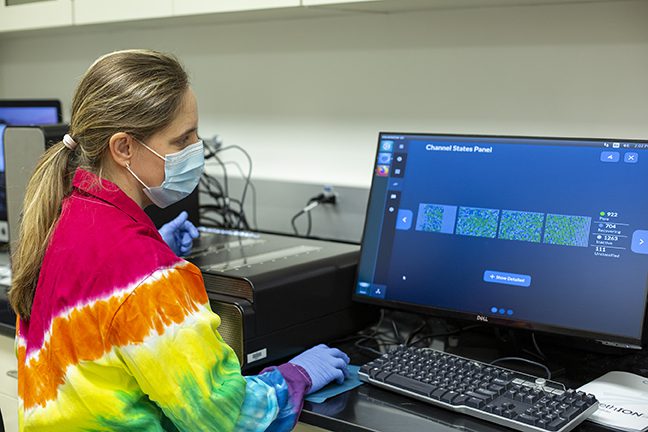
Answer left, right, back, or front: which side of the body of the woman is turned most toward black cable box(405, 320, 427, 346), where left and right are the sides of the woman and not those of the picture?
front

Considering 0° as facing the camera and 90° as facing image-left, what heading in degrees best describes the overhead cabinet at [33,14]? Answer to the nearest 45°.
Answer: approximately 45°

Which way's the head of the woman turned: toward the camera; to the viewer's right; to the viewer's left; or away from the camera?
to the viewer's right

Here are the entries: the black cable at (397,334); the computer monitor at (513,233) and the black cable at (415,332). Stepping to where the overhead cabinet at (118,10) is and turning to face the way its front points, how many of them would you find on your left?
3

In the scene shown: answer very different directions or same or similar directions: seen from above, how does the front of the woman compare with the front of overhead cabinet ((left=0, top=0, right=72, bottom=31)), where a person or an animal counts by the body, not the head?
very different directions

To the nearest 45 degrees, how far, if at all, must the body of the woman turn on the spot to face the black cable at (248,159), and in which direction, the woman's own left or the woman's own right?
approximately 45° to the woman's own left

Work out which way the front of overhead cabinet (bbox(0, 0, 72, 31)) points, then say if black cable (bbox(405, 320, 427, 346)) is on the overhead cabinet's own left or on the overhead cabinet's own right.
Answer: on the overhead cabinet's own left

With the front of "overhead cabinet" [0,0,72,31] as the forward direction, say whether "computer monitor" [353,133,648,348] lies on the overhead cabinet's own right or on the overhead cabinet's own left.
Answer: on the overhead cabinet's own left

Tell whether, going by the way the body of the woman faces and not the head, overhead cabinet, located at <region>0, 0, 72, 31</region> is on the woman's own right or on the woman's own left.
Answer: on the woman's own left

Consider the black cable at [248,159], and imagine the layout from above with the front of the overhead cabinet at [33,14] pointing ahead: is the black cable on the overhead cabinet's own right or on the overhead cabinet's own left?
on the overhead cabinet's own left

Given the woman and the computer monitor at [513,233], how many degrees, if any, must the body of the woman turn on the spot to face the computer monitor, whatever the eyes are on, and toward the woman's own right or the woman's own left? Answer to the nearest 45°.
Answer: approximately 45° to the woman's own right

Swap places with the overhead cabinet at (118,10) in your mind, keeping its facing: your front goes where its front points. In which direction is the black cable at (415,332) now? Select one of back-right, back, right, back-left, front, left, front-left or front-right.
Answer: left

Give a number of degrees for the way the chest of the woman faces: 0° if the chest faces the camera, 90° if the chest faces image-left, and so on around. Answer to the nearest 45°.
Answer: approximately 225°

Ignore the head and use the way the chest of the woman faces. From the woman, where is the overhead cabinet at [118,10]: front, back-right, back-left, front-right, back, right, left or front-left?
front-left
